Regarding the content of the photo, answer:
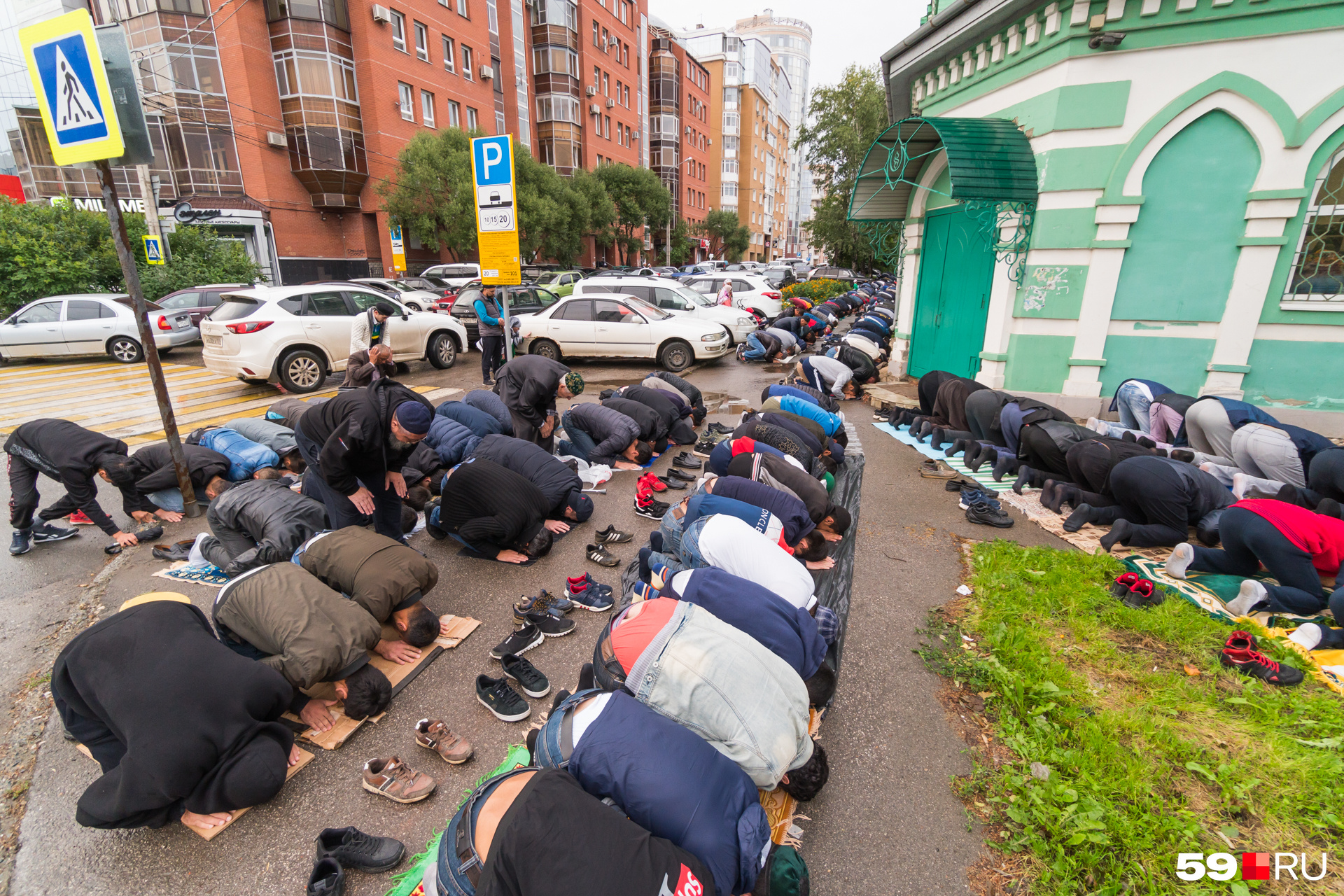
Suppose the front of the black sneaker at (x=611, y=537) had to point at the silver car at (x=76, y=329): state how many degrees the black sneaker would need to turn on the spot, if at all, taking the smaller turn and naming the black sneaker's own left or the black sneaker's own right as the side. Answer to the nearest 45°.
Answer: approximately 135° to the black sneaker's own left

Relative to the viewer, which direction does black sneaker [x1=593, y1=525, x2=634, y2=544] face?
to the viewer's right

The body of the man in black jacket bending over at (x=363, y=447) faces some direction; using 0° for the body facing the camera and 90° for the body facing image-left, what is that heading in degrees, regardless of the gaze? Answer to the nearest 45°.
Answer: approximately 315°

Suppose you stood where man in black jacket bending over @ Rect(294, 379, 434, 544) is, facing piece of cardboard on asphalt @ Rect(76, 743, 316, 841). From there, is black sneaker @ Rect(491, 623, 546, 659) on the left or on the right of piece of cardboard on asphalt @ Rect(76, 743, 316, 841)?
left

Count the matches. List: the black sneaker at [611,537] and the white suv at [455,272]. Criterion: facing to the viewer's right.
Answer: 1

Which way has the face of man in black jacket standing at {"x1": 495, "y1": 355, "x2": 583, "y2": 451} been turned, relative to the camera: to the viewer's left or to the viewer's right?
to the viewer's right

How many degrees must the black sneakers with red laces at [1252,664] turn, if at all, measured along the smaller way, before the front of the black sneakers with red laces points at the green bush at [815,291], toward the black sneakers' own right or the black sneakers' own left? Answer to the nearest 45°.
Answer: approximately 180°

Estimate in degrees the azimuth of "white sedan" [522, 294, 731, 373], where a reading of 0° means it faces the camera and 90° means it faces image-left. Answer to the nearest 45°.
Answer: approximately 315°

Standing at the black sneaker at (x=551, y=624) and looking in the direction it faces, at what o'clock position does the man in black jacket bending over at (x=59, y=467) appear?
The man in black jacket bending over is roughly at 7 o'clock from the black sneaker.
